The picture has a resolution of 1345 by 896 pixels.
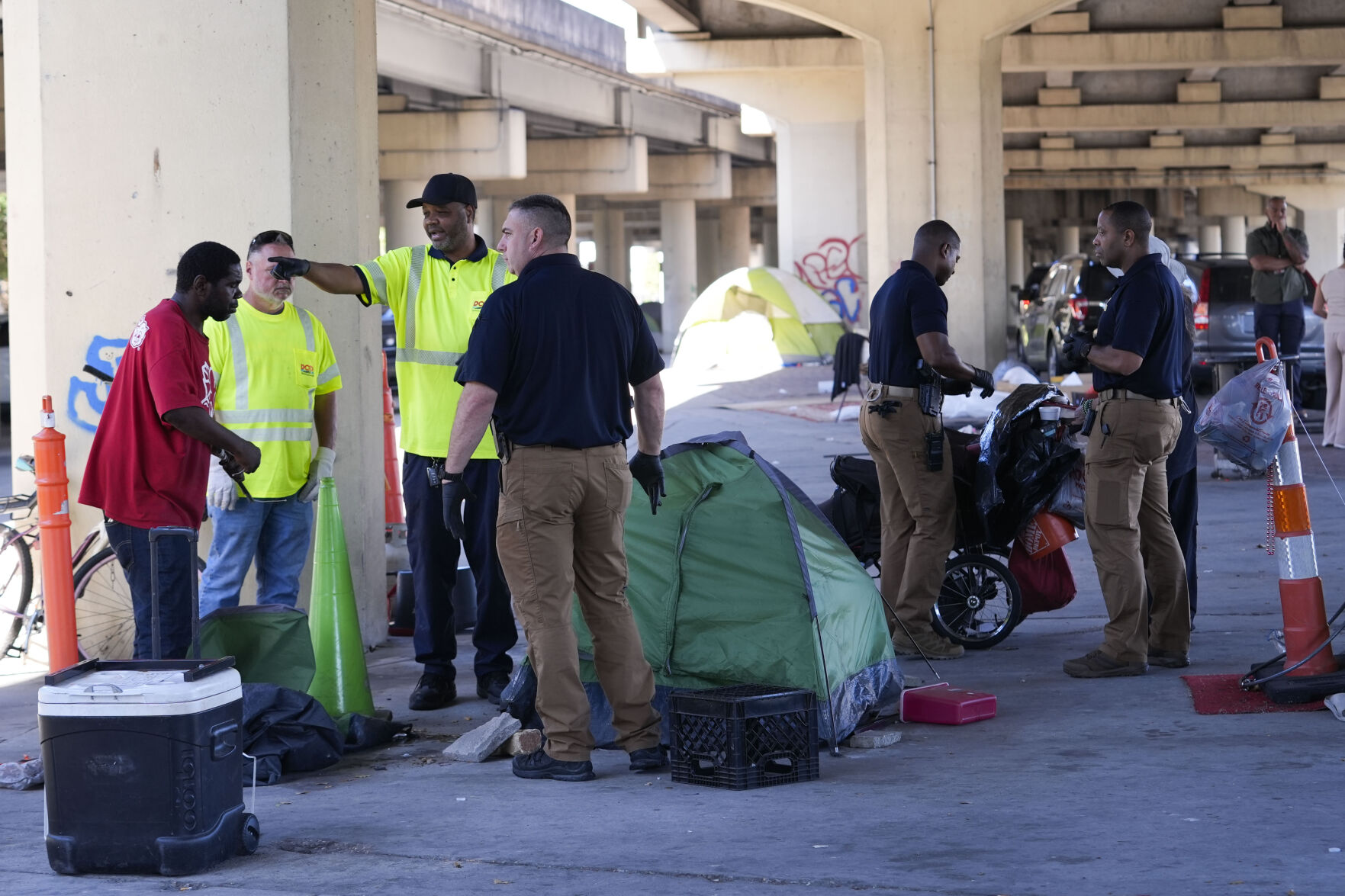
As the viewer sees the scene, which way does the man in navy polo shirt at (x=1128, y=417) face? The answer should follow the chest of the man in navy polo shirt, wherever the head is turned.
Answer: to the viewer's left

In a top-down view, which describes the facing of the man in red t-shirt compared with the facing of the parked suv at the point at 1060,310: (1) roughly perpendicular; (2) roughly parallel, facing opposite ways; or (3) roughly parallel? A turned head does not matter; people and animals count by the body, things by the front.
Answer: roughly perpendicular

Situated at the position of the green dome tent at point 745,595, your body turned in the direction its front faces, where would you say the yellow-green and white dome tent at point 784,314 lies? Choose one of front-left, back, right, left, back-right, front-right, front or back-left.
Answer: back

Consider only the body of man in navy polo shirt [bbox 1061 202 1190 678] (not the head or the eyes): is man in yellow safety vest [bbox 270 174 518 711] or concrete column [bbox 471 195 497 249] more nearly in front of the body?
the man in yellow safety vest

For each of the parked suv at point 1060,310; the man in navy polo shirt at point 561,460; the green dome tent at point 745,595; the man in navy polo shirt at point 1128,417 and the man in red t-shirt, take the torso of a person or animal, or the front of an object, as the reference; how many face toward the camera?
1

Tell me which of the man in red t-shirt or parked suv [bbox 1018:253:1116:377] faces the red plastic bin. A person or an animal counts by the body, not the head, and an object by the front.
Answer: the man in red t-shirt

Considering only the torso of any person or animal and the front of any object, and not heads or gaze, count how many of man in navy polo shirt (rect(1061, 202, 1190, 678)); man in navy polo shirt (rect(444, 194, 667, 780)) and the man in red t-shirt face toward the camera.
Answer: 0

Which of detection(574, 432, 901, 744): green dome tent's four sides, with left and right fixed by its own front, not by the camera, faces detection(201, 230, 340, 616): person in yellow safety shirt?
right

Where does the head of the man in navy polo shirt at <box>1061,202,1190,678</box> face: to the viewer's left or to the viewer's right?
to the viewer's left

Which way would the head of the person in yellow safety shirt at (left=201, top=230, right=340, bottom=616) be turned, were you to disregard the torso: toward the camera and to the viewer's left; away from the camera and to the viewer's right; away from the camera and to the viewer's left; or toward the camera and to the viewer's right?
toward the camera and to the viewer's right

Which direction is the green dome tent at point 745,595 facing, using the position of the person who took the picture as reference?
facing the viewer

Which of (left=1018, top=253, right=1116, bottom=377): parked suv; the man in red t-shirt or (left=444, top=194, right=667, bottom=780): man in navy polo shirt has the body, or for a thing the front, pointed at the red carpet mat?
the man in red t-shirt

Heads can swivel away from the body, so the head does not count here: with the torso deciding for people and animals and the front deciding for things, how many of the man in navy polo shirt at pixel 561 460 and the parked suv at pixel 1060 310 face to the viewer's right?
0

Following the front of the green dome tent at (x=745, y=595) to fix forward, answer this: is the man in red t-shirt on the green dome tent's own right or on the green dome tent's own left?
on the green dome tent's own right
